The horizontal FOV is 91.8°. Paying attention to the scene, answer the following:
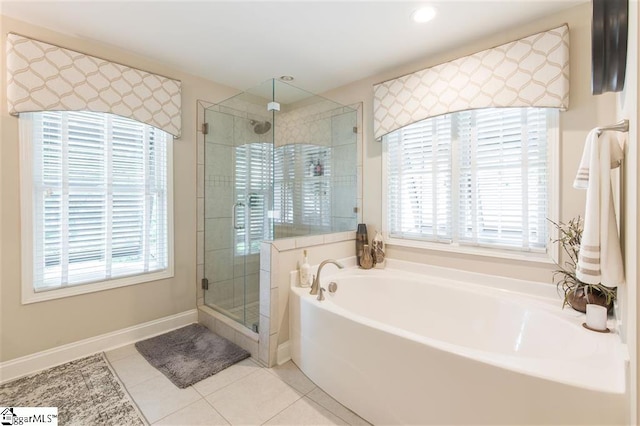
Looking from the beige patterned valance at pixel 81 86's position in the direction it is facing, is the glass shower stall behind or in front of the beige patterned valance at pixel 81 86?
in front

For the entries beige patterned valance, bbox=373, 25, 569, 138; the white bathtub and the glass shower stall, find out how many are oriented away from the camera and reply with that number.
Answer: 0

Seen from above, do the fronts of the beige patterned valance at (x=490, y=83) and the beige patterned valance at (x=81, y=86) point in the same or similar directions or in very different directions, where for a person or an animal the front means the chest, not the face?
very different directions

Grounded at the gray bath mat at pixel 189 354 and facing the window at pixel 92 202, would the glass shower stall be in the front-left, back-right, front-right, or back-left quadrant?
back-right

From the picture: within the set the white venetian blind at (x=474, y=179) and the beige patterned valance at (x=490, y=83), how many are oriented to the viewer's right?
0

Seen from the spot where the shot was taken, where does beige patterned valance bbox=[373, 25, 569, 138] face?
facing the viewer and to the left of the viewer

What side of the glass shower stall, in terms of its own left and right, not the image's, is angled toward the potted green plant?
left

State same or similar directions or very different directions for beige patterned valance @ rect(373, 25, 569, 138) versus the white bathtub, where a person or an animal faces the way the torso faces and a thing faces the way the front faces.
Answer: same or similar directions

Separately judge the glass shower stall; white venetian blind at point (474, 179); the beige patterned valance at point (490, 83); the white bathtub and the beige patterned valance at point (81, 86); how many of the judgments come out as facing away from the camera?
0

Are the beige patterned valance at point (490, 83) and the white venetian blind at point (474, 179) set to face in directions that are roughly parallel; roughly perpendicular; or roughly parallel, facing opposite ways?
roughly parallel

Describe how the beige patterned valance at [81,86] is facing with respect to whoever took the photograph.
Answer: facing the viewer and to the right of the viewer

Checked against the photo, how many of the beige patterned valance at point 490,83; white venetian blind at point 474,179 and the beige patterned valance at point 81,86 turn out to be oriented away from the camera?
0

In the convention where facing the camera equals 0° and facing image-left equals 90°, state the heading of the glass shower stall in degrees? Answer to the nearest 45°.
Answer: approximately 45°
